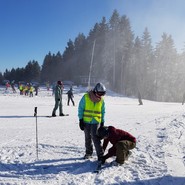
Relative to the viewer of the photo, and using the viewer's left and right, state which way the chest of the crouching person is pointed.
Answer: facing to the left of the viewer

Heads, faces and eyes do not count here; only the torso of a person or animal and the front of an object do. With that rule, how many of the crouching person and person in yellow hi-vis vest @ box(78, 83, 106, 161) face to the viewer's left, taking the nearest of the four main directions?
1
